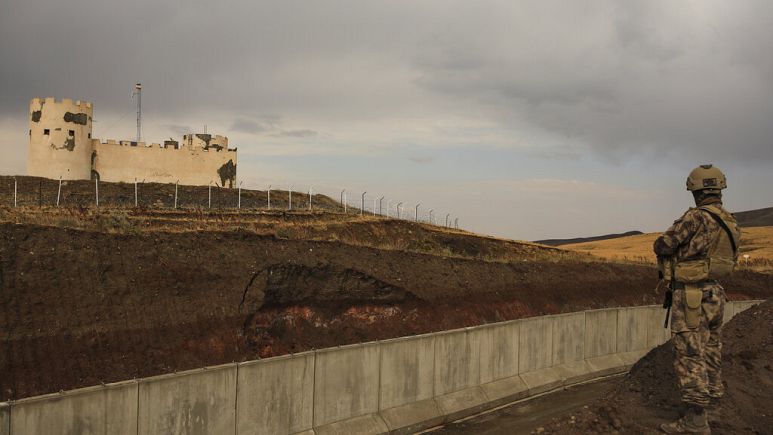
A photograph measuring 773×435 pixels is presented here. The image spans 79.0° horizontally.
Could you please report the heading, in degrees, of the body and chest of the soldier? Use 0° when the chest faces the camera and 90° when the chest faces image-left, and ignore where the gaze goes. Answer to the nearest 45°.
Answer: approximately 135°
